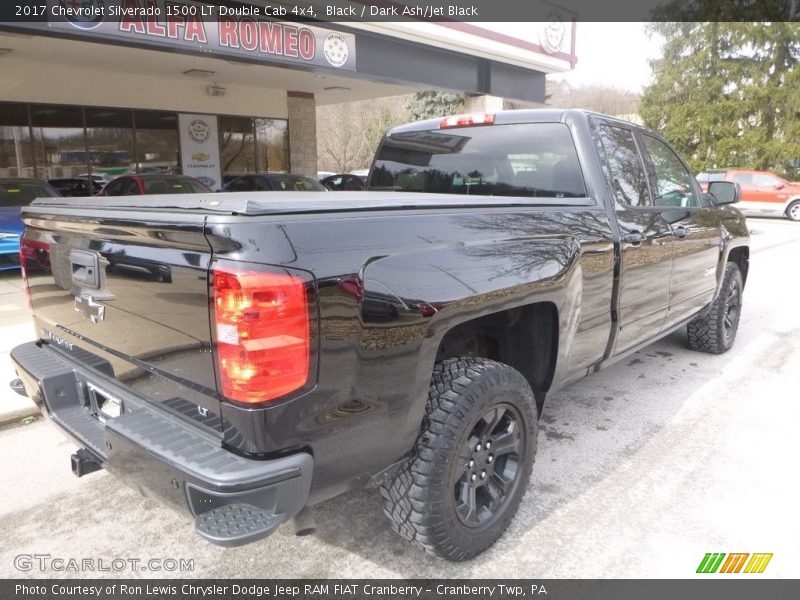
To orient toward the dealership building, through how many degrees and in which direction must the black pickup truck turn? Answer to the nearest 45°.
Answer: approximately 45° to its left

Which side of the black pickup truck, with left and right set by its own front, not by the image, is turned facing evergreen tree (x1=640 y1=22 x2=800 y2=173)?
front

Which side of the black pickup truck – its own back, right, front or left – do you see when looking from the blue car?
left

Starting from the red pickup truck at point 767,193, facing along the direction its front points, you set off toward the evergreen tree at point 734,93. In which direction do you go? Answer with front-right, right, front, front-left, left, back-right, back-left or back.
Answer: left

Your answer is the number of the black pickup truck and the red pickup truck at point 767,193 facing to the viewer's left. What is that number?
0

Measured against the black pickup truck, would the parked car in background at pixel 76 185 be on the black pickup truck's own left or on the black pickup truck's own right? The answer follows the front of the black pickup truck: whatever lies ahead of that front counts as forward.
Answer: on the black pickup truck's own left

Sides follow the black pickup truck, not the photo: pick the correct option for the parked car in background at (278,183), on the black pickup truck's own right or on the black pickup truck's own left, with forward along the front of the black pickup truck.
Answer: on the black pickup truck's own left

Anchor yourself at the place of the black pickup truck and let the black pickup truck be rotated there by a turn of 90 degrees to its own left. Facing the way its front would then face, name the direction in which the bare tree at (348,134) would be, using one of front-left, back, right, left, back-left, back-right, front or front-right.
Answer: front-right

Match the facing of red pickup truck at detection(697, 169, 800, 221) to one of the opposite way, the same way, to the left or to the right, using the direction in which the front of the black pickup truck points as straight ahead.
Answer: to the right

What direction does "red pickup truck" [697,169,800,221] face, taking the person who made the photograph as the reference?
facing to the right of the viewer

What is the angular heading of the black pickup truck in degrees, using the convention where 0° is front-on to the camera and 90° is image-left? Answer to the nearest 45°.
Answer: approximately 225°

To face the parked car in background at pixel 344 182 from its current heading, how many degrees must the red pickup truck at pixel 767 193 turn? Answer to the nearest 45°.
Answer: approximately 135° to its right
